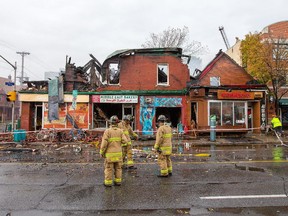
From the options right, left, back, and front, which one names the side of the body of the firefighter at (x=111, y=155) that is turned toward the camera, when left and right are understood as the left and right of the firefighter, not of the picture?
back

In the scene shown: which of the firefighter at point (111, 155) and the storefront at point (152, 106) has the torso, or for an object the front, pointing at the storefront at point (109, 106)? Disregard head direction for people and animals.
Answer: the firefighter

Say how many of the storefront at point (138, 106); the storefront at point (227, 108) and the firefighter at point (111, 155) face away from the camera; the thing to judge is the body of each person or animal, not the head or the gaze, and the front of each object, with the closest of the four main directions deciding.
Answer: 1

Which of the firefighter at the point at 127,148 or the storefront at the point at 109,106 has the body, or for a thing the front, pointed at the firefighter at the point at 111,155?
the storefront

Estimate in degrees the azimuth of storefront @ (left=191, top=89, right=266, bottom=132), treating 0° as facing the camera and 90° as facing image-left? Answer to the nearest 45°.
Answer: approximately 0°

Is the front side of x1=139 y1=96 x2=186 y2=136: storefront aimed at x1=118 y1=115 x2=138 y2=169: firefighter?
yes

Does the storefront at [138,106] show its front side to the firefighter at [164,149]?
yes
